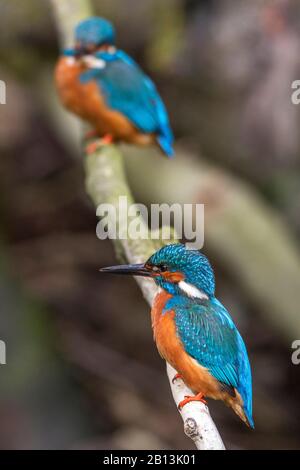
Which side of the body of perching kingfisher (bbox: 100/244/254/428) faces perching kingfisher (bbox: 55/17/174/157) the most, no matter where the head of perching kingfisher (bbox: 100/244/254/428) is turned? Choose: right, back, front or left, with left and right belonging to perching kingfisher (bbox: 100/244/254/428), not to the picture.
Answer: right

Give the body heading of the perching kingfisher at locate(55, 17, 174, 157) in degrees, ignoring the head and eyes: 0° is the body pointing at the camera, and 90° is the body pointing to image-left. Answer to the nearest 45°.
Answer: approximately 45°

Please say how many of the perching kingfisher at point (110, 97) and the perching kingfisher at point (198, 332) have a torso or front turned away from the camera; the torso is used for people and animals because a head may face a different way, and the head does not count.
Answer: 0

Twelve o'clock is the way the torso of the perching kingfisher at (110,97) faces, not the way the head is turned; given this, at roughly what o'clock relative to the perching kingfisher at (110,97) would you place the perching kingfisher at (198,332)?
the perching kingfisher at (198,332) is roughly at 10 o'clock from the perching kingfisher at (110,97).

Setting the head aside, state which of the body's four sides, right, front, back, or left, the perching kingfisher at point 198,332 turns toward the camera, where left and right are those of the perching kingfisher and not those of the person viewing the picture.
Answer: left
